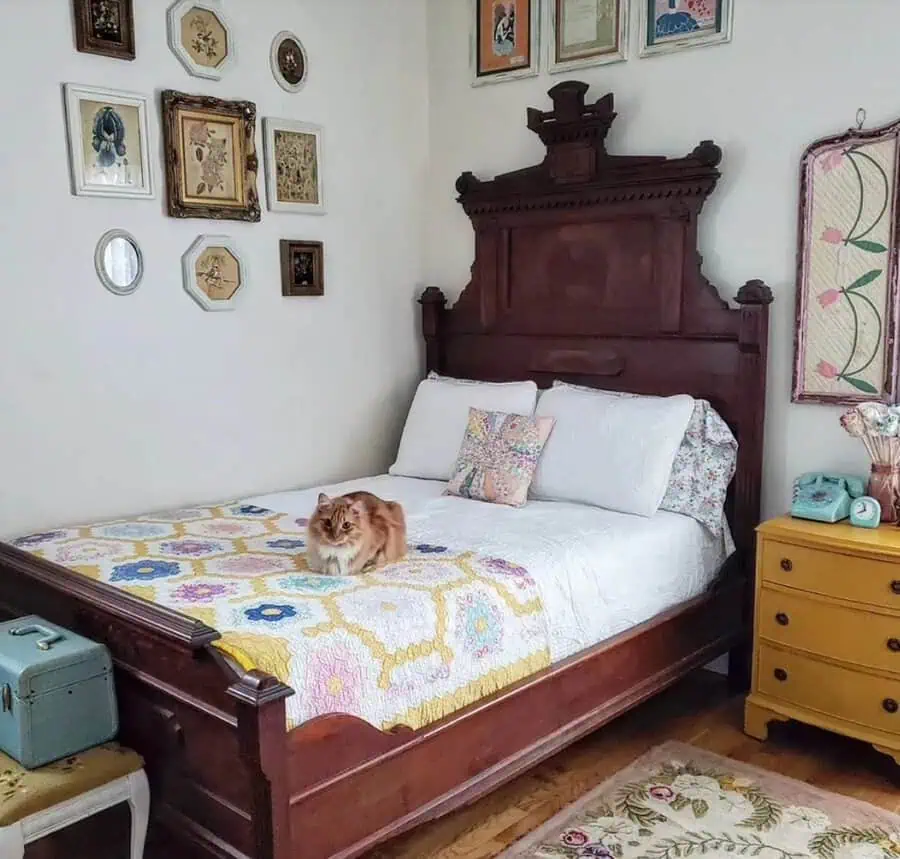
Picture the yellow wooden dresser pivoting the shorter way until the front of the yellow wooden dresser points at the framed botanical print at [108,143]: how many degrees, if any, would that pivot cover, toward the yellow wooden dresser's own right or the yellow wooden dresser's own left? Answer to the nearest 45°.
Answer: approximately 45° to the yellow wooden dresser's own right

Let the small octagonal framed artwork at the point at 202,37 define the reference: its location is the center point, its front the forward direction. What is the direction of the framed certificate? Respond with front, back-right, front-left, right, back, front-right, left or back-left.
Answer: front-left

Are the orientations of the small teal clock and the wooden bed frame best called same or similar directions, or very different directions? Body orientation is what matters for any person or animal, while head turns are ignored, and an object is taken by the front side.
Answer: same or similar directions

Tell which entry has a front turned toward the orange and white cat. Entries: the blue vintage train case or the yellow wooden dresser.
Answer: the yellow wooden dresser

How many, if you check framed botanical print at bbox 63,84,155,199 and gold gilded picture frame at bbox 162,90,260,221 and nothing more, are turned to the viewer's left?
0

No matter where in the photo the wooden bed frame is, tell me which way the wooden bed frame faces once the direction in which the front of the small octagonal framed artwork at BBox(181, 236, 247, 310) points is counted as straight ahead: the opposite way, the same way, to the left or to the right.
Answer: to the right

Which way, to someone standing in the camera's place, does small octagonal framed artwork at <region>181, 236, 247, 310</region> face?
facing the viewer and to the right of the viewer

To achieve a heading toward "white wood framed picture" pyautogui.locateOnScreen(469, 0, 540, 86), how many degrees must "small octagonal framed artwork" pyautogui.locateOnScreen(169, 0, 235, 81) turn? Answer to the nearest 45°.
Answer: approximately 45° to its left

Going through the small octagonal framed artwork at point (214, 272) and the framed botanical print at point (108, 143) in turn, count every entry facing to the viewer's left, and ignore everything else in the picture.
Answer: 0

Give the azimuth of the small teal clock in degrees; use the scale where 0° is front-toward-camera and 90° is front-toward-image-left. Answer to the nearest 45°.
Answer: approximately 0°

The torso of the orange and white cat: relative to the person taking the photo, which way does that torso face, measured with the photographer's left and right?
facing the viewer and to the left of the viewer
